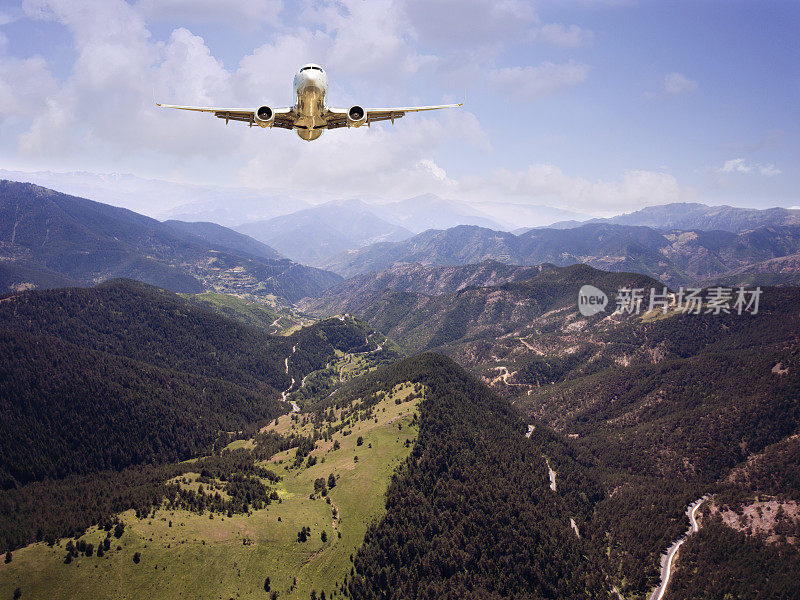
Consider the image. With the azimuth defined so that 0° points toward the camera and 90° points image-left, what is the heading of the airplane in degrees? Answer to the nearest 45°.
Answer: approximately 0°
